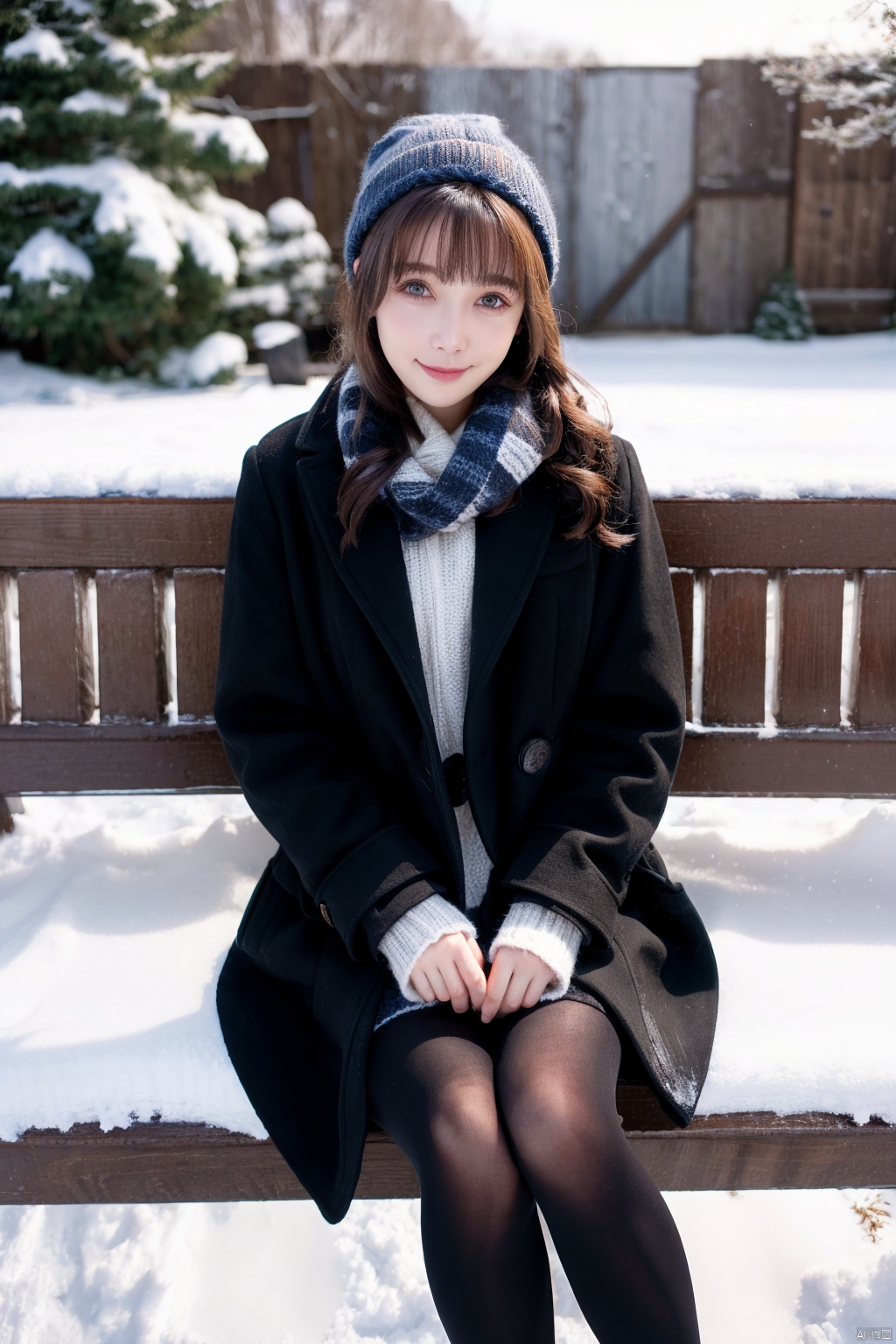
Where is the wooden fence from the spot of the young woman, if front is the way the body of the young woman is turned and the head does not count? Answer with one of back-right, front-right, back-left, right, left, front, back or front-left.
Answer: back

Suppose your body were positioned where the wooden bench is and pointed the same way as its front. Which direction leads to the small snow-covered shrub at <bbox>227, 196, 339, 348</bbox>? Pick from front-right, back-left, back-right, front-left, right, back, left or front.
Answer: back

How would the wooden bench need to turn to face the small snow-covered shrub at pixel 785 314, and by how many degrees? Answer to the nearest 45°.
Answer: approximately 180°

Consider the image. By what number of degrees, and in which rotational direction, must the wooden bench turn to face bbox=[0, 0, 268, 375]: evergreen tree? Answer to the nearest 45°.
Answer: approximately 180°

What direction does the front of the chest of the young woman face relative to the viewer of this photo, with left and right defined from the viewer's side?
facing the viewer

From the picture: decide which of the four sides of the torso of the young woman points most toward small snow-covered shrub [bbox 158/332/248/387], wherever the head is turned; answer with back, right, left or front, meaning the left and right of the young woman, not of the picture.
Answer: back

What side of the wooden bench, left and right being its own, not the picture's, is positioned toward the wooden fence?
back

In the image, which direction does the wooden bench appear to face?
toward the camera

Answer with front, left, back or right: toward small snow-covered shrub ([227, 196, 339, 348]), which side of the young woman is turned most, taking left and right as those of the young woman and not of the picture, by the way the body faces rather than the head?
back
